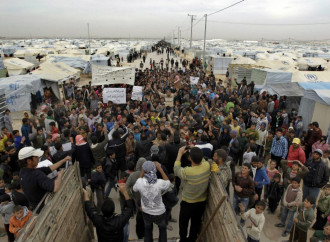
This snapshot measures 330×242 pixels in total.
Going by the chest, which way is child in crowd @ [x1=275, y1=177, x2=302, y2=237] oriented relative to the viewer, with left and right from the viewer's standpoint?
facing the viewer and to the left of the viewer

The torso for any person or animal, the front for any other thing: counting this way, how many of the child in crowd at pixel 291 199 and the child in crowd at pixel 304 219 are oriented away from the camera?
0

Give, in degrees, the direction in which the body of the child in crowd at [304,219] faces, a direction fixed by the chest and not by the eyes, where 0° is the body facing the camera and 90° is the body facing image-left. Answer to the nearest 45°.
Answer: approximately 45°

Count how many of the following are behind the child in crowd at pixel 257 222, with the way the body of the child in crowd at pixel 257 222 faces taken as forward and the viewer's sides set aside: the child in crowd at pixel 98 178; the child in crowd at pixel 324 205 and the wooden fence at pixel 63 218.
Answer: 1

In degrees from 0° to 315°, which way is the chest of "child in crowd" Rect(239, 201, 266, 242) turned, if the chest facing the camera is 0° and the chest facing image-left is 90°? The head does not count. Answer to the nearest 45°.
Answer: approximately 45°

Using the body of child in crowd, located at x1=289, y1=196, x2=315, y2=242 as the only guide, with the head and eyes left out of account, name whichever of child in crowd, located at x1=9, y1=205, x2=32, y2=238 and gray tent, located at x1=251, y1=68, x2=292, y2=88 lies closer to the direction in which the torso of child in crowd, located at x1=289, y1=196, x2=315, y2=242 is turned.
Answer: the child in crowd

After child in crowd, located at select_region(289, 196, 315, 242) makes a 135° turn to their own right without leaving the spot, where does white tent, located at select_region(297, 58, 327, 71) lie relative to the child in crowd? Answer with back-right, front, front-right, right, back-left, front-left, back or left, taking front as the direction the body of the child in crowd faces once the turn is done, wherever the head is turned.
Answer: front

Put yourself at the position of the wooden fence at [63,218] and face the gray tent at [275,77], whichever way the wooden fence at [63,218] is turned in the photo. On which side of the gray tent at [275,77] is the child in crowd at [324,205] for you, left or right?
right

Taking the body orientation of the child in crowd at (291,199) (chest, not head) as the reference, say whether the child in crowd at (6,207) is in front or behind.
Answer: in front
